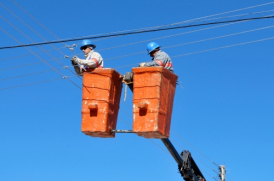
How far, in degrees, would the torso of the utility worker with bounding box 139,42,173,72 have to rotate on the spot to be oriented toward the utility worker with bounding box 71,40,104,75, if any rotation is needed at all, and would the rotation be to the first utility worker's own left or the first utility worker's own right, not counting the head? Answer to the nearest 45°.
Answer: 0° — they already face them

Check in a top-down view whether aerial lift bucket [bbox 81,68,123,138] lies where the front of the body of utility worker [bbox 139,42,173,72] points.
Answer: yes

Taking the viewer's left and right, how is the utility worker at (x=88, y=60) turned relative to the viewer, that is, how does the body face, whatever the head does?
facing to the left of the viewer

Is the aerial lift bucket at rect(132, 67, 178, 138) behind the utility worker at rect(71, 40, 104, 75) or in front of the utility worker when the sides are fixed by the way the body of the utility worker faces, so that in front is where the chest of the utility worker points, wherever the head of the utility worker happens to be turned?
behind

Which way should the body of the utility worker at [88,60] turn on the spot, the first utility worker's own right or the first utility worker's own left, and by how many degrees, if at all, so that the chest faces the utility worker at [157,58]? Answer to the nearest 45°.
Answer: approximately 180°

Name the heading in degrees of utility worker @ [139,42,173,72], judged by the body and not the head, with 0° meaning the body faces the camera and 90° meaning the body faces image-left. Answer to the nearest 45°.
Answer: approximately 90°
